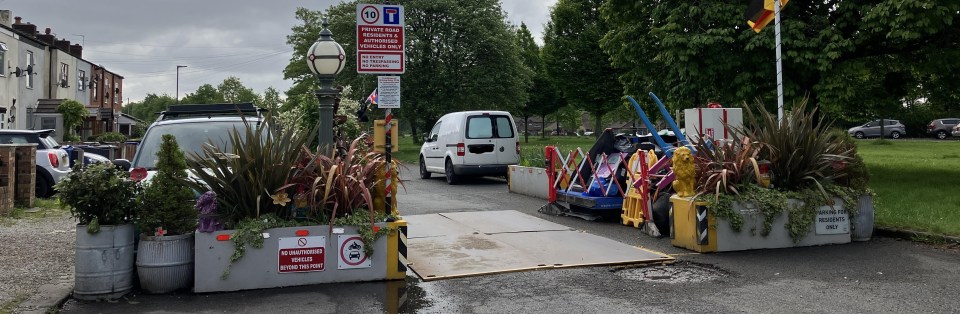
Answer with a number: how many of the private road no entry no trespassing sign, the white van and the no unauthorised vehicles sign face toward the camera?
2

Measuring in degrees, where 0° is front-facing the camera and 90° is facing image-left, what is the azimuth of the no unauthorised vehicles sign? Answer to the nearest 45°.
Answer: approximately 0°

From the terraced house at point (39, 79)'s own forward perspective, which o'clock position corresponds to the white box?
The white box is roughly at 1 o'clock from the terraced house.

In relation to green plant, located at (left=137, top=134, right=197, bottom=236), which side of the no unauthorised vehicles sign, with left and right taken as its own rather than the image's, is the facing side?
right

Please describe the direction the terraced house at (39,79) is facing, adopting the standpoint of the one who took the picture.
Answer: facing the viewer and to the right of the viewer

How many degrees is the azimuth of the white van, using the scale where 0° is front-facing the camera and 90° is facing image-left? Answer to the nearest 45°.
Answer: approximately 135°

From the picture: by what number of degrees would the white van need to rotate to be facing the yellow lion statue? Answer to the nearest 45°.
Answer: approximately 135° to its left

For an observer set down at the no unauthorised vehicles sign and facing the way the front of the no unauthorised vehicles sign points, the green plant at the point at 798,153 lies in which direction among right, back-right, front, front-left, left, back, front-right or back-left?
left

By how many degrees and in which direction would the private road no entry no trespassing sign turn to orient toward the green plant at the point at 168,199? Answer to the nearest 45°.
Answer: approximately 45° to its right
